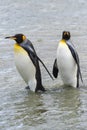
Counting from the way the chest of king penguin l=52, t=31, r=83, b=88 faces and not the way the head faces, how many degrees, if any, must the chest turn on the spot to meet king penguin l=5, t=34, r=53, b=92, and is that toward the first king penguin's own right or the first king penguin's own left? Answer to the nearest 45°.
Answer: approximately 45° to the first king penguin's own right

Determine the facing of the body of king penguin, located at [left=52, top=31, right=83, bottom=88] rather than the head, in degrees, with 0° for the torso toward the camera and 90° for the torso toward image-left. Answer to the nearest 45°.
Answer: approximately 45°
